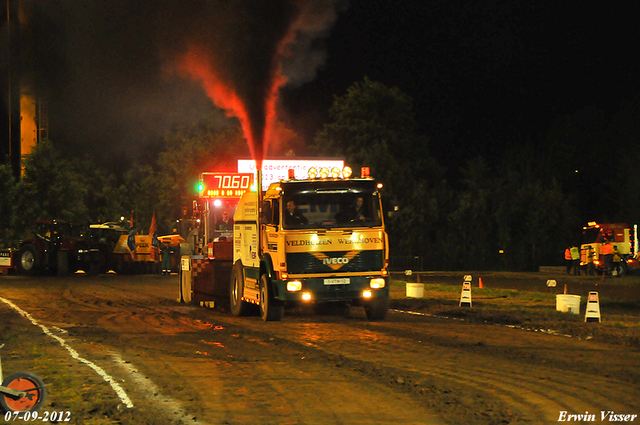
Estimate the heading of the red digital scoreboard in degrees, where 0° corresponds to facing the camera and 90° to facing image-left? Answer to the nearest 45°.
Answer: approximately 0°

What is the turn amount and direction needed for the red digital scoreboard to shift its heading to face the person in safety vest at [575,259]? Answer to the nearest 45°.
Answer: approximately 135° to its left

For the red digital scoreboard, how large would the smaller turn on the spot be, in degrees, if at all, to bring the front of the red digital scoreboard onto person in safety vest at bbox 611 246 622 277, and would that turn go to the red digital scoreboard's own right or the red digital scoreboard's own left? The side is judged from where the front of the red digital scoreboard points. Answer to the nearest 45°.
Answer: approximately 135° to the red digital scoreboard's own left

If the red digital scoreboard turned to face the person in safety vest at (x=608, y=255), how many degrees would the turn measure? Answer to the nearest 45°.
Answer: approximately 135° to its left

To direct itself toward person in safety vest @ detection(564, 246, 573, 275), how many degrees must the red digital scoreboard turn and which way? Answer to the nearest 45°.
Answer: approximately 135° to its left

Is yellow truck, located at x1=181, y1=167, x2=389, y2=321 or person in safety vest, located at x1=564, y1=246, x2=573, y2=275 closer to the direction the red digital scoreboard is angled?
the yellow truck
